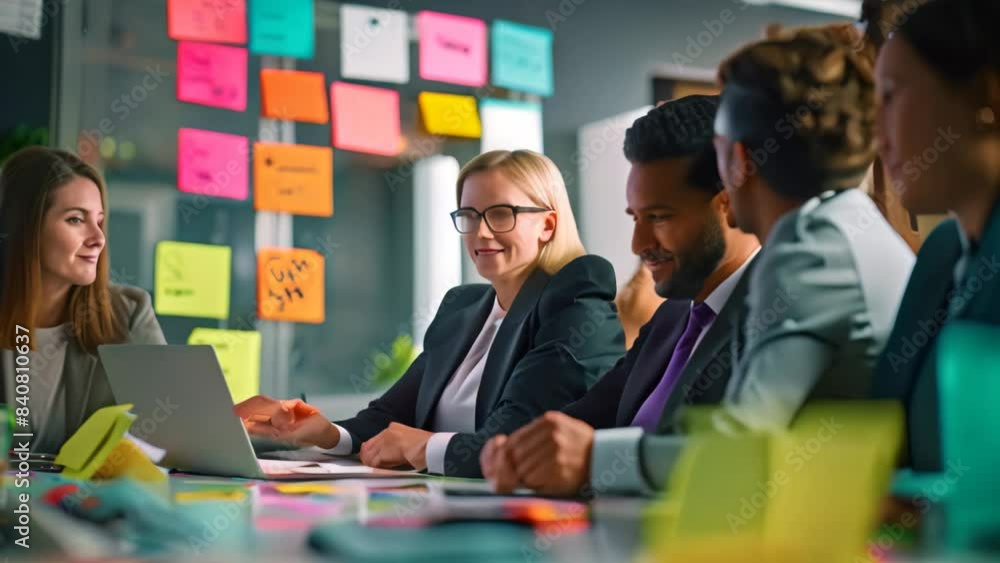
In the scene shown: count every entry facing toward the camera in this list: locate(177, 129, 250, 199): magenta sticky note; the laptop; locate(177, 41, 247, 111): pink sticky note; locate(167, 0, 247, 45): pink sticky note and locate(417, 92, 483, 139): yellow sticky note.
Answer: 4

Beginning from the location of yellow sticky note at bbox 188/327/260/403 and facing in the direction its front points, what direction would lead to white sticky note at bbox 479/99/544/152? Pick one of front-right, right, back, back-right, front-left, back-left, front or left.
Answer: left

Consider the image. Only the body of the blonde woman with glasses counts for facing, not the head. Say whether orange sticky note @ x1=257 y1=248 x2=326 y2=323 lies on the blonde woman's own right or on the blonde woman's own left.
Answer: on the blonde woman's own right

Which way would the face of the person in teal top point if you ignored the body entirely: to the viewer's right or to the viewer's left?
to the viewer's left

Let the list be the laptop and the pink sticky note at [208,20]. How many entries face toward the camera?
1

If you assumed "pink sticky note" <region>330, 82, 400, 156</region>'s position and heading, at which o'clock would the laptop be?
The laptop is roughly at 12 o'clock from the pink sticky note.

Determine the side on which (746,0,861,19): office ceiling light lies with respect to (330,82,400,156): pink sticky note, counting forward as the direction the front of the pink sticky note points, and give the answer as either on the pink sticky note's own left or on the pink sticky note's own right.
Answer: on the pink sticky note's own left

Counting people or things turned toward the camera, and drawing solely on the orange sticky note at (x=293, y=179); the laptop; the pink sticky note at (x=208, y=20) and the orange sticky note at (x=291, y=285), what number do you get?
3
